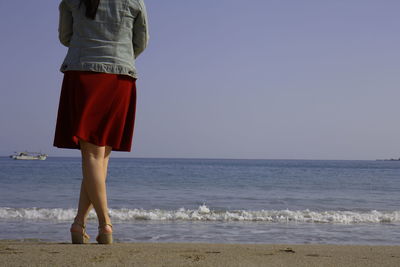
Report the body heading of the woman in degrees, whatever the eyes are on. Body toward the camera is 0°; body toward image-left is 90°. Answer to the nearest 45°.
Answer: approximately 180°
